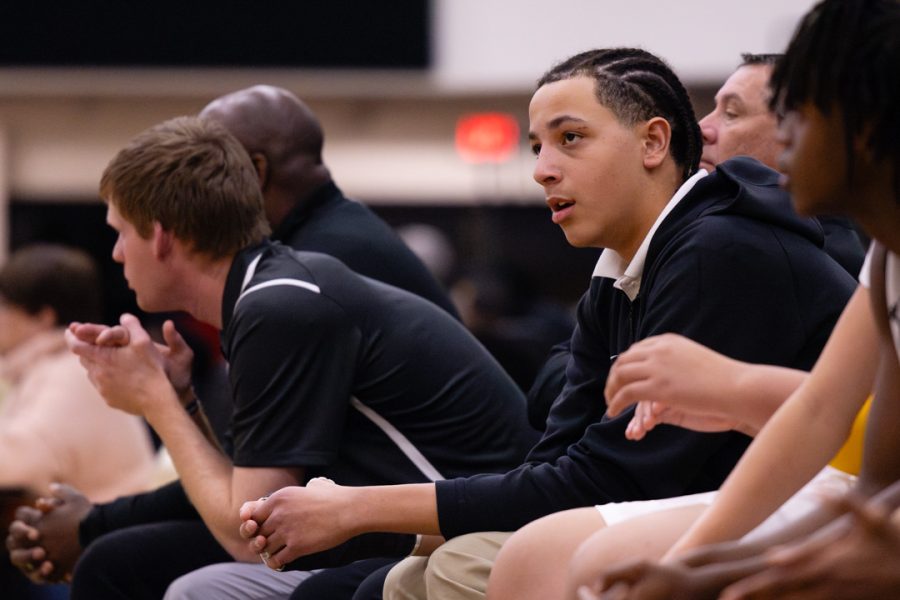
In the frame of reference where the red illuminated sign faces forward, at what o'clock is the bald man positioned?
The bald man is roughly at 12 o'clock from the red illuminated sign.

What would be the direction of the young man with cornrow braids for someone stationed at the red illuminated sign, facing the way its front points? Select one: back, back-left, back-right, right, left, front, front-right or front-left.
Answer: front

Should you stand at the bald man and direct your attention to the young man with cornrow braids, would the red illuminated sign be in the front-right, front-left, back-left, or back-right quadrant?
back-left

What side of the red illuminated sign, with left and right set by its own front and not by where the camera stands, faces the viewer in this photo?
front

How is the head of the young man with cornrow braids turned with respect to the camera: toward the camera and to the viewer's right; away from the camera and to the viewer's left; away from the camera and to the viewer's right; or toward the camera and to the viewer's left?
toward the camera and to the viewer's left
